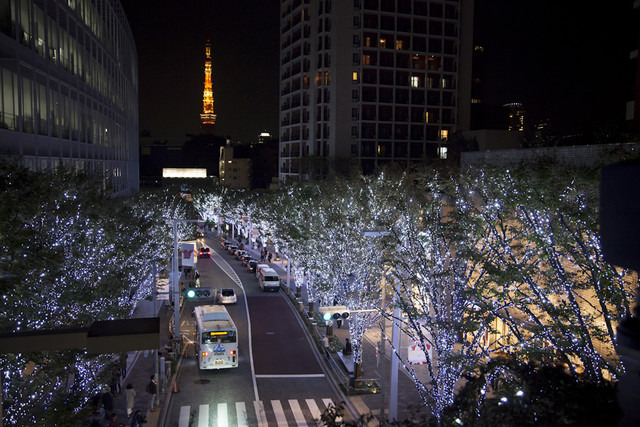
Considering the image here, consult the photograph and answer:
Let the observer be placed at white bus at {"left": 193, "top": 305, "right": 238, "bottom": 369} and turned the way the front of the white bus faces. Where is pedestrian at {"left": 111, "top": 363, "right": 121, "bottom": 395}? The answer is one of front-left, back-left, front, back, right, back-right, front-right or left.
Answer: back-left

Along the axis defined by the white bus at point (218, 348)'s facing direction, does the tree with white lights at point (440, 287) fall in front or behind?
behind

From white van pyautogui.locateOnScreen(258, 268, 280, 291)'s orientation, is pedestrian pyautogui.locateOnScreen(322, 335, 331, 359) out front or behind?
out front

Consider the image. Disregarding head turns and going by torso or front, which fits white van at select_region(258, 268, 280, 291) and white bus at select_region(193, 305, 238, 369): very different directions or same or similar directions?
very different directions

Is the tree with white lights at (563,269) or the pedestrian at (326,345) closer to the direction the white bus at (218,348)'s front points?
the pedestrian

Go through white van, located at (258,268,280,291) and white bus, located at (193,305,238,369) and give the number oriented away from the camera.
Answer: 1

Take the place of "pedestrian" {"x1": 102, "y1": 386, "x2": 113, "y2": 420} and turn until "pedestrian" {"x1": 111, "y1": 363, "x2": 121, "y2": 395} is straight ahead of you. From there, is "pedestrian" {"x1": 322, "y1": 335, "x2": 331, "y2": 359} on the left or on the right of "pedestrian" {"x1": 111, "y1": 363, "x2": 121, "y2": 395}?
right

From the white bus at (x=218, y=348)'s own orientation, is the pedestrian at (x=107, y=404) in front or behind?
behind
